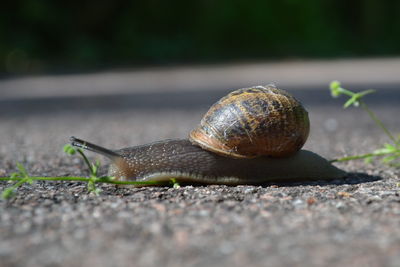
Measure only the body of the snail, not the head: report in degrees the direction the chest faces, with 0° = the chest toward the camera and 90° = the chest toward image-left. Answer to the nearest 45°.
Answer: approximately 90°

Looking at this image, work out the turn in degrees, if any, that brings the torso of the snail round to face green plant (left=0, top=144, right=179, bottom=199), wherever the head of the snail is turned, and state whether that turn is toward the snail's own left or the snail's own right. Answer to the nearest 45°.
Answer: approximately 45° to the snail's own left
